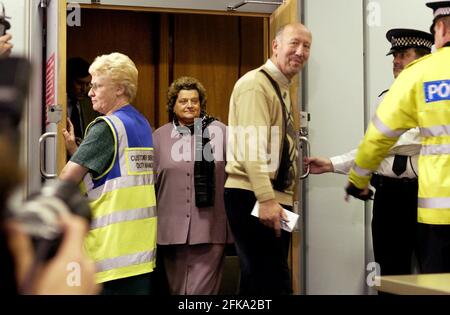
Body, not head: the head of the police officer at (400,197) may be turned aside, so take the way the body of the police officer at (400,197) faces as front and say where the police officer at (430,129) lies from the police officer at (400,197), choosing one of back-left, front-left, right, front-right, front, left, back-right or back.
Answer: front-left

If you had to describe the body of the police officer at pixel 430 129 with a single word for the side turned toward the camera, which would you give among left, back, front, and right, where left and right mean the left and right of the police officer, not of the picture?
back

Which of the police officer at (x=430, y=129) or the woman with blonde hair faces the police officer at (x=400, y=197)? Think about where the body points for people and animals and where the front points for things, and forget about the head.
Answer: the police officer at (x=430, y=129)

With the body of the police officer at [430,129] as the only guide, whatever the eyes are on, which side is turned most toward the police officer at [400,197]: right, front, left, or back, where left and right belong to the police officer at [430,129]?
front

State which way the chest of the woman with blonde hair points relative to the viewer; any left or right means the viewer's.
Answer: facing away from the viewer and to the left of the viewer

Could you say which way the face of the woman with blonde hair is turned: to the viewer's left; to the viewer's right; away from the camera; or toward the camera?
to the viewer's left

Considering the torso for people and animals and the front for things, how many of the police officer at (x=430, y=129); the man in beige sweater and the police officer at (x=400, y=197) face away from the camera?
1

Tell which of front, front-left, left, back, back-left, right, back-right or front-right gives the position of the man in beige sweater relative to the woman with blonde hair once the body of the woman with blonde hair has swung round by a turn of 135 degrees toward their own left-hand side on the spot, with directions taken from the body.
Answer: left

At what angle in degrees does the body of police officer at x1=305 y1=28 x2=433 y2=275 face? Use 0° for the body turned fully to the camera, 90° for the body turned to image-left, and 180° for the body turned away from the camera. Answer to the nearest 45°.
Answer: approximately 45°

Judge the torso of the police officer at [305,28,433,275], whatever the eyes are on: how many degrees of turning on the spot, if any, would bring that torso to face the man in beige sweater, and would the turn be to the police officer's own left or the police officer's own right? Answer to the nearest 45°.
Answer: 0° — they already face them

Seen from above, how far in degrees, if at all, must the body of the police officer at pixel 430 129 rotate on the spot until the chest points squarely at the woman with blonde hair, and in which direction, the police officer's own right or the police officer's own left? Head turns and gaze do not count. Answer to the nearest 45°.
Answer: approximately 90° to the police officer's own left
